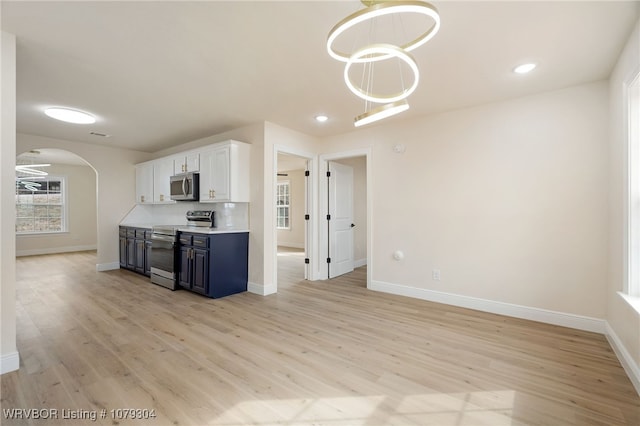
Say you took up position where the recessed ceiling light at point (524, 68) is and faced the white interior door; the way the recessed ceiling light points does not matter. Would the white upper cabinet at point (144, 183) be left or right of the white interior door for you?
left

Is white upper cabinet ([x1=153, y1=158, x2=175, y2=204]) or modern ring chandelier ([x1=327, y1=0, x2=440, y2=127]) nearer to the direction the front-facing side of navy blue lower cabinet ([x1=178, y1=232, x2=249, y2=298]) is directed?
the modern ring chandelier

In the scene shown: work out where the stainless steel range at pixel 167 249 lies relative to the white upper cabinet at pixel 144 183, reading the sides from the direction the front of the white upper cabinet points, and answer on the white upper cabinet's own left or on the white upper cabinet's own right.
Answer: on the white upper cabinet's own left

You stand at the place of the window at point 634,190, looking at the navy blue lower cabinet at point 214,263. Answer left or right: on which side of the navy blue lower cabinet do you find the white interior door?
right

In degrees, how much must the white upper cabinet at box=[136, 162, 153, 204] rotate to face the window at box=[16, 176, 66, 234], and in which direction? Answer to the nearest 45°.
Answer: approximately 90° to its right

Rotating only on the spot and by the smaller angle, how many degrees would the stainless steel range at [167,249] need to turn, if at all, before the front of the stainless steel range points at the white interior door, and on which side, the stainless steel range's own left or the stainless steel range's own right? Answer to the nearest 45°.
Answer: approximately 135° to the stainless steel range's own left

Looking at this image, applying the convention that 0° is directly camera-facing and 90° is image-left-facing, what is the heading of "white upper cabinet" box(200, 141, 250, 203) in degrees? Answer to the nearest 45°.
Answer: approximately 45°

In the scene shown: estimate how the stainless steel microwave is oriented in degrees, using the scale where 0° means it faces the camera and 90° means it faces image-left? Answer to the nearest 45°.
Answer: approximately 45°
